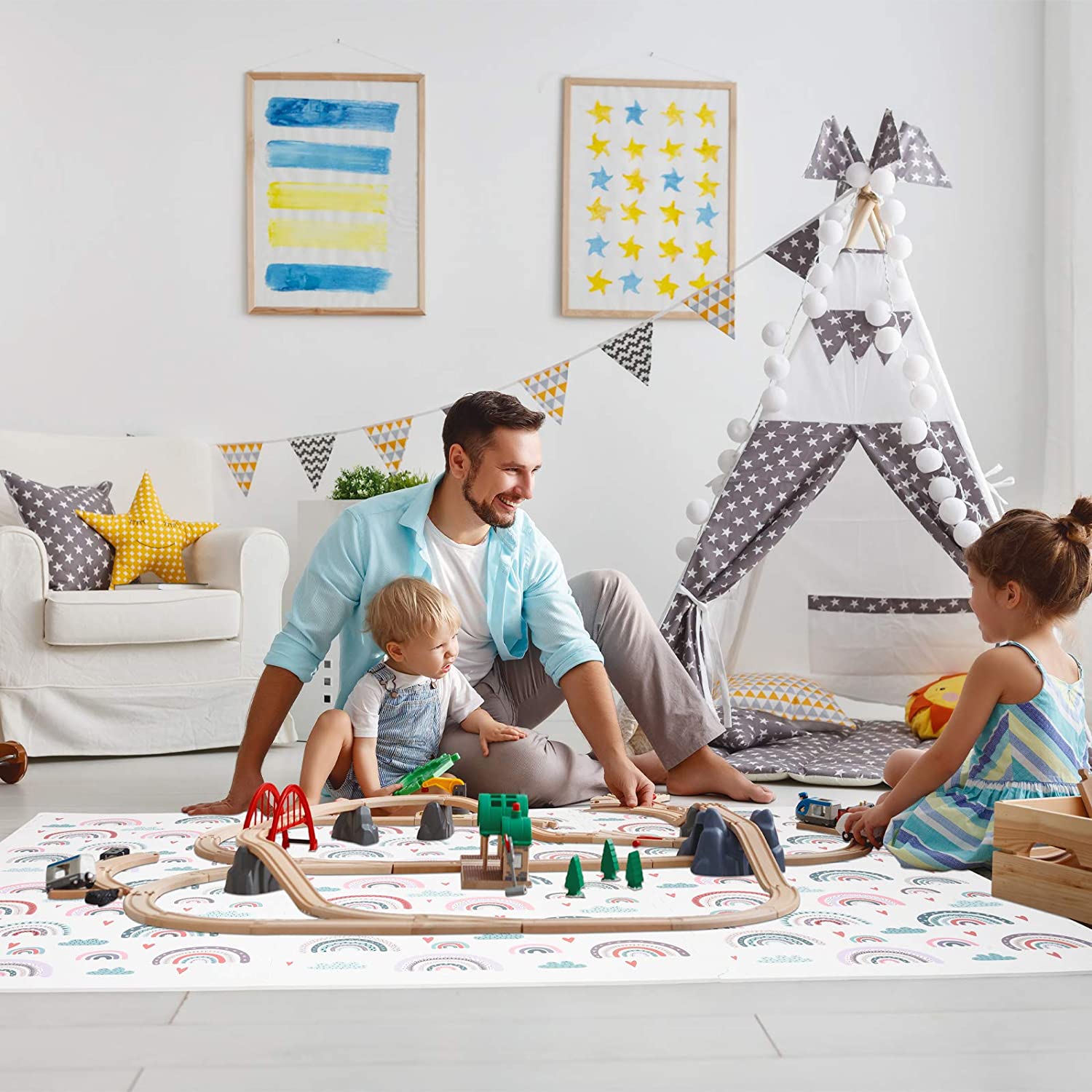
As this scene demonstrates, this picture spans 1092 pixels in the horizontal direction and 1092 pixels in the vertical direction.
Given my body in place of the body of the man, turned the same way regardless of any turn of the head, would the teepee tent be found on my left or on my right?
on my left

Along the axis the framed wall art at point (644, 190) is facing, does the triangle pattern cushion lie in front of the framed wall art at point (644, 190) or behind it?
in front

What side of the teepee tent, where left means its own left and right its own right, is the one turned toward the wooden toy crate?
front

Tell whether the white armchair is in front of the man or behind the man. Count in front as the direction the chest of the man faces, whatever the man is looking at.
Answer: behind

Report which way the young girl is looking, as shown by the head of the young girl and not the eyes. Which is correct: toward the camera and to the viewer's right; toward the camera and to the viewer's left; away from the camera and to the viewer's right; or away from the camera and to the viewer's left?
away from the camera and to the viewer's left

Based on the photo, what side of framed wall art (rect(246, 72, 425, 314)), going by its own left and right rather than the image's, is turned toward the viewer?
front

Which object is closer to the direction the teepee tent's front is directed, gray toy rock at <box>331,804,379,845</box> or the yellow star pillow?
the gray toy rock

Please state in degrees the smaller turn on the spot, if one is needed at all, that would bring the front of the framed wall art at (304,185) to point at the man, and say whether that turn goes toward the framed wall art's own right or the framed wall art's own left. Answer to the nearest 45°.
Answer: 0° — it already faces them

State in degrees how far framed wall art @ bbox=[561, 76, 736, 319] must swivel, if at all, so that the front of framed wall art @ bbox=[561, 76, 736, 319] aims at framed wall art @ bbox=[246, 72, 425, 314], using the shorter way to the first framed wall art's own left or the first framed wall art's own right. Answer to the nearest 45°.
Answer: approximately 90° to the first framed wall art's own right

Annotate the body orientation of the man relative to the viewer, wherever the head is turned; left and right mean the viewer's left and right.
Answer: facing the viewer and to the right of the viewer
